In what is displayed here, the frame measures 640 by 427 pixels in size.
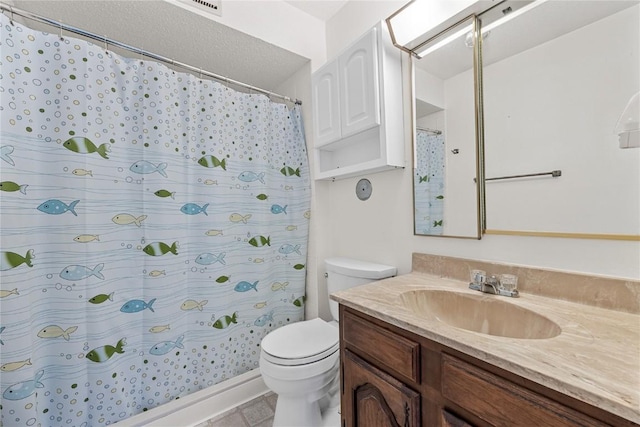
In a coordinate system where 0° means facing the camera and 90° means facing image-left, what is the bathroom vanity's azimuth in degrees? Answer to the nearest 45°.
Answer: approximately 45°

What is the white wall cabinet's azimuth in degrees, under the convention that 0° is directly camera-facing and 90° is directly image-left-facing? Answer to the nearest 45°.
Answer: approximately 45°

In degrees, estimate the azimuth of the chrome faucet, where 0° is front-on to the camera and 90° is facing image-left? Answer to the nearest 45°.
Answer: approximately 45°

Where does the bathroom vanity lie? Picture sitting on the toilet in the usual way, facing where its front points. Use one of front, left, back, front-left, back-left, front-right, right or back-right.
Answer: left

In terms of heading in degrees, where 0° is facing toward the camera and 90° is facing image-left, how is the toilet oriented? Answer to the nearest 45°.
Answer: approximately 45°

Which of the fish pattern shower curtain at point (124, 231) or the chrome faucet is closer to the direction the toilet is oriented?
the fish pattern shower curtain

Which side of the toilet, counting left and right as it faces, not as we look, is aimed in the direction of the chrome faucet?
left

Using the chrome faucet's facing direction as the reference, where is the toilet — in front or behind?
in front

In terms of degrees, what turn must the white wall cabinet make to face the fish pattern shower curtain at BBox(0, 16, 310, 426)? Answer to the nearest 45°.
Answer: approximately 45° to its right

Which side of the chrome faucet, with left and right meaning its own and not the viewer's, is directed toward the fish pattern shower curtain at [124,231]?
right

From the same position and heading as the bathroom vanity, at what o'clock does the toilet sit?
The toilet is roughly at 2 o'clock from the bathroom vanity.
